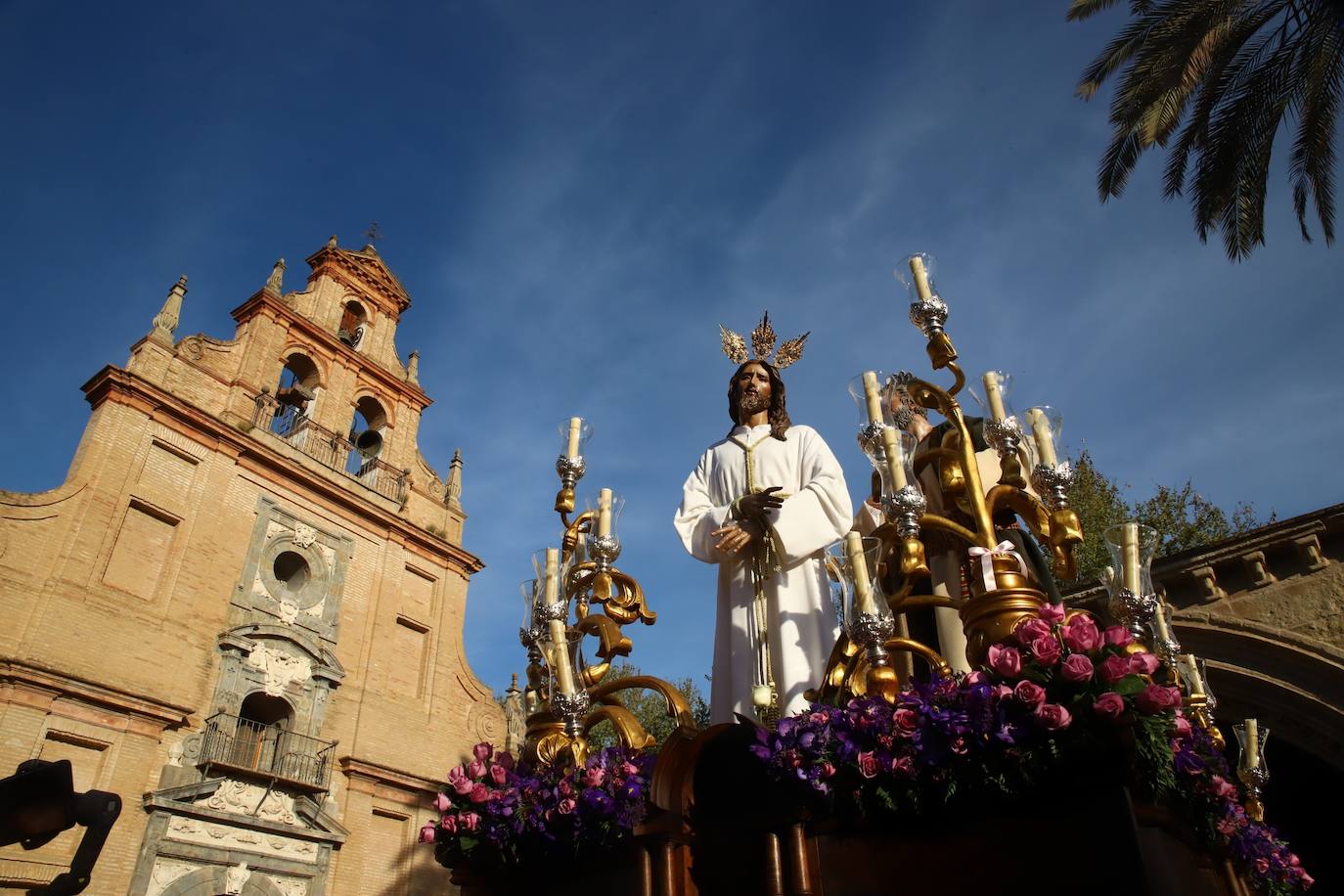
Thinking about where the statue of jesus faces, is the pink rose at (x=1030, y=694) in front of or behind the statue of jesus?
in front

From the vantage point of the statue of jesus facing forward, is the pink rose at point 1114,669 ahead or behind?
ahead

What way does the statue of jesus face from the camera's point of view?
toward the camera

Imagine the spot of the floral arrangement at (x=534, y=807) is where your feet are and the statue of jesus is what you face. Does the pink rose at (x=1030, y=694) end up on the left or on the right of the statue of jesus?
right

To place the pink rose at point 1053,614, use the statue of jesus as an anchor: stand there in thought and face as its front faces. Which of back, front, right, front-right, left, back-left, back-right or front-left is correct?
front-left

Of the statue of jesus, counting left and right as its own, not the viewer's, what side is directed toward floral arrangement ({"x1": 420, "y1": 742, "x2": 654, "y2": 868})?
right

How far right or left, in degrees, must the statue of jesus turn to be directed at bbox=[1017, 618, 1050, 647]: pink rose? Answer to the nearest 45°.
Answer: approximately 45° to its left

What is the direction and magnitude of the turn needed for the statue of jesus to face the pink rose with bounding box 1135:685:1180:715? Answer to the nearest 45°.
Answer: approximately 45° to its left
